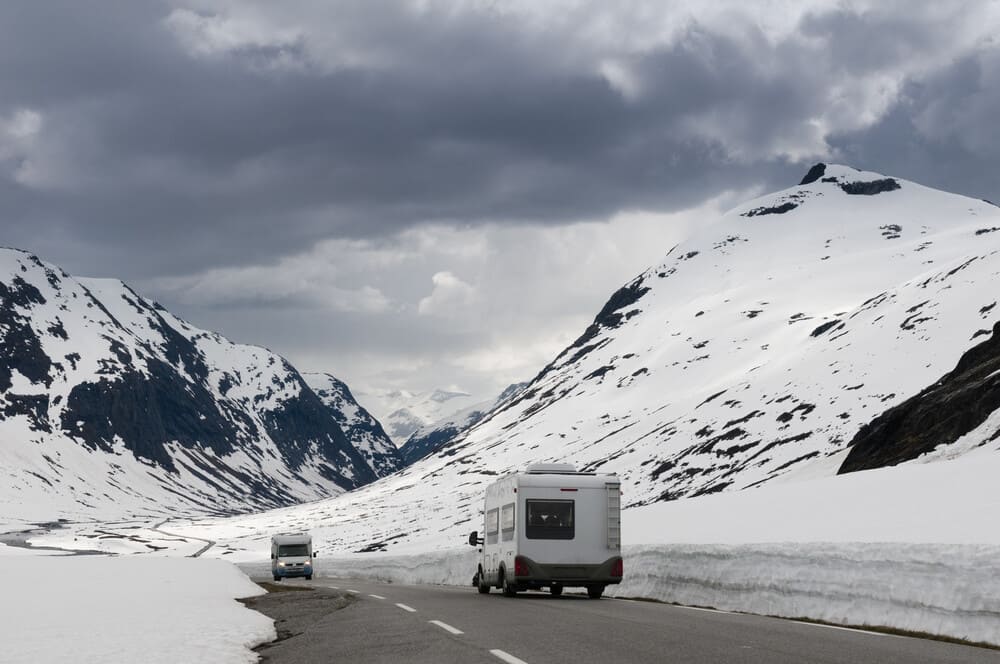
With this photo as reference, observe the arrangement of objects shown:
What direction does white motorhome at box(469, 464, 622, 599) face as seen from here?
away from the camera
